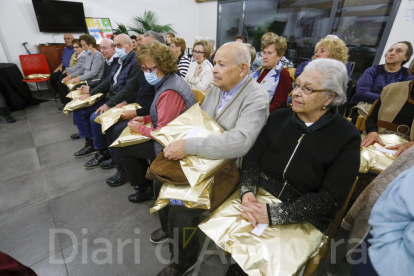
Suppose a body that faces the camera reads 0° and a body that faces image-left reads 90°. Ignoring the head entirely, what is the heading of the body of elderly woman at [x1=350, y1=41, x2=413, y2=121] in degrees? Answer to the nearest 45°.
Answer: approximately 45°

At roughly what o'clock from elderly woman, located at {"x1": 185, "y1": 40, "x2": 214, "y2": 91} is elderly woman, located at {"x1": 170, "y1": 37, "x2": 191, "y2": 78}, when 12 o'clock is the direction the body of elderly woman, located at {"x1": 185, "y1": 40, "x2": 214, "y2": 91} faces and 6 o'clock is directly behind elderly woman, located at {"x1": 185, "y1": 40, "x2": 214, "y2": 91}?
elderly woman, located at {"x1": 170, "y1": 37, "x2": 191, "y2": 78} is roughly at 4 o'clock from elderly woman, located at {"x1": 185, "y1": 40, "x2": 214, "y2": 91}.

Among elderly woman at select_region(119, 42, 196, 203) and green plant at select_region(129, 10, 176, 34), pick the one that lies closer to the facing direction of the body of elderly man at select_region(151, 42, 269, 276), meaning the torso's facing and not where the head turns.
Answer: the elderly woman

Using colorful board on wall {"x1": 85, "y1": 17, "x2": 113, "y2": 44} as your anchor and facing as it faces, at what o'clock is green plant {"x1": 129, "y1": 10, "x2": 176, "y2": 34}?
The green plant is roughly at 9 o'clock from the colorful board on wall.

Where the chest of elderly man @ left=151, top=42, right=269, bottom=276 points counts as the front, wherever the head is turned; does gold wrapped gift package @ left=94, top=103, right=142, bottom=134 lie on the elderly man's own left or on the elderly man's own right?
on the elderly man's own right

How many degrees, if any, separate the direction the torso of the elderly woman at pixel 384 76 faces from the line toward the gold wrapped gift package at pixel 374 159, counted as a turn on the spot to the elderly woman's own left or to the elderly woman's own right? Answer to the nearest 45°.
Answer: approximately 45° to the elderly woman's own left

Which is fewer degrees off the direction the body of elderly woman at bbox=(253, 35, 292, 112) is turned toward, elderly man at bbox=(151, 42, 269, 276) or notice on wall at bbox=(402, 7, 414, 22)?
the elderly man

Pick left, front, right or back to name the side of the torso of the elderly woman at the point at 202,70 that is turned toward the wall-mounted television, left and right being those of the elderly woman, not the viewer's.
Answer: right

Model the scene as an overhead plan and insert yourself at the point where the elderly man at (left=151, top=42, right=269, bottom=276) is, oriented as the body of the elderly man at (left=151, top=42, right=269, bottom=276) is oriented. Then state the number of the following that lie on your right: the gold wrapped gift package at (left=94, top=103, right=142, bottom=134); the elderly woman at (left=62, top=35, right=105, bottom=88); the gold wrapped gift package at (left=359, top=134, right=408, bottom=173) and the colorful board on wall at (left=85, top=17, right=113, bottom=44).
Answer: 3

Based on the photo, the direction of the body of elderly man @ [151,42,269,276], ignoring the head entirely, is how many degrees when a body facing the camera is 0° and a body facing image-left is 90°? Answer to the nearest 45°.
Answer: approximately 45°

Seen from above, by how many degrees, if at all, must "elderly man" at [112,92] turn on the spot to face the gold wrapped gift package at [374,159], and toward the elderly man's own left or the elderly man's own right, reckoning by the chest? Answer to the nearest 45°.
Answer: approximately 90° to the elderly man's own left

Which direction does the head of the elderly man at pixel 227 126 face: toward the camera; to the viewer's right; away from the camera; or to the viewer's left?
to the viewer's left
